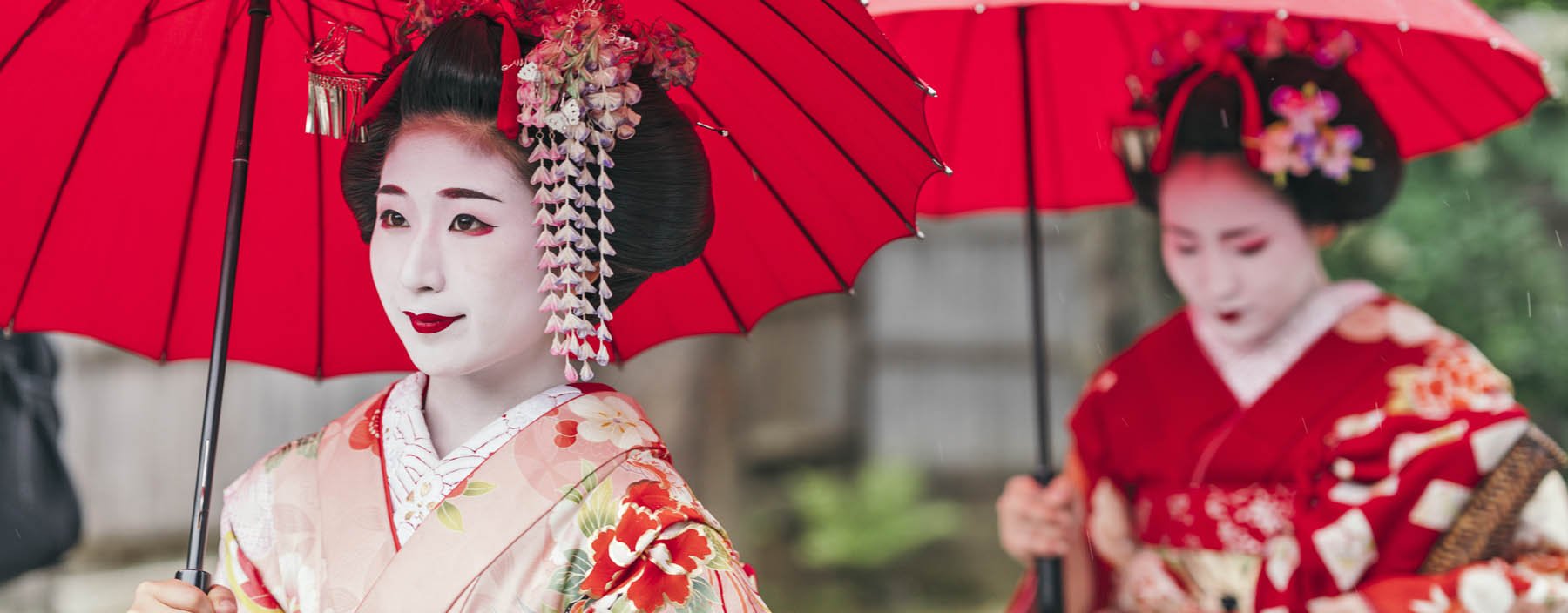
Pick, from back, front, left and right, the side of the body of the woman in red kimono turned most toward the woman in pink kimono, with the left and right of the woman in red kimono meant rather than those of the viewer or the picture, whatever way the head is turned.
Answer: front

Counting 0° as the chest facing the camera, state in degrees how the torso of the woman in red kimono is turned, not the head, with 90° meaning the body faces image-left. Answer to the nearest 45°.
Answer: approximately 45°

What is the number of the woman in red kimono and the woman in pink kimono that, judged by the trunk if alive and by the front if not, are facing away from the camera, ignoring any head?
0

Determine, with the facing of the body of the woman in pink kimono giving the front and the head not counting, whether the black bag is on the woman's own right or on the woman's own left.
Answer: on the woman's own right

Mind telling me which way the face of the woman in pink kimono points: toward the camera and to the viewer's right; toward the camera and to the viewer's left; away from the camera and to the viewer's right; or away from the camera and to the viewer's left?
toward the camera and to the viewer's left

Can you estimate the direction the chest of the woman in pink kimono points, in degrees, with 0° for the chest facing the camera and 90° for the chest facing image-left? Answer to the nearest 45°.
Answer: approximately 45°

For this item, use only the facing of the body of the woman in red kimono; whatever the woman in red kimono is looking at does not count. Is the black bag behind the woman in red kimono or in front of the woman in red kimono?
in front
